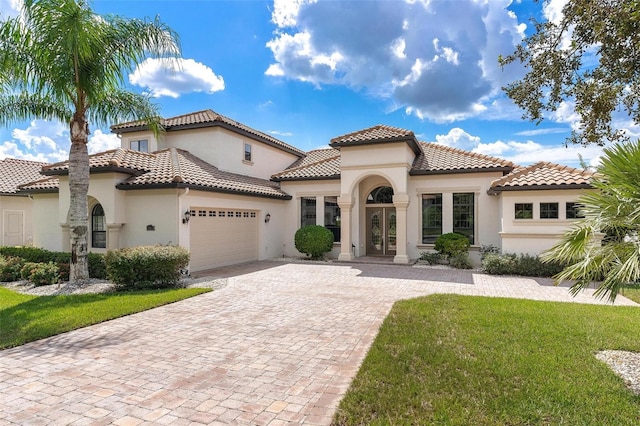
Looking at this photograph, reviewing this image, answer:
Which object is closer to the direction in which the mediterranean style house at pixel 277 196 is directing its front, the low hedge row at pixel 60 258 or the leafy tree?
the leafy tree

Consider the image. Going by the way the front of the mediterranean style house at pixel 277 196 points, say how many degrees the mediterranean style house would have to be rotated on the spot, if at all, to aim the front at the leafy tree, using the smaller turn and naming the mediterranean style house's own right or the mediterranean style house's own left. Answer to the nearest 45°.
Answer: approximately 45° to the mediterranean style house's own left

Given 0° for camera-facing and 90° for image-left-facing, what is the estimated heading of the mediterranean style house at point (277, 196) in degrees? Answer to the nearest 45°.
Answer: approximately 0°

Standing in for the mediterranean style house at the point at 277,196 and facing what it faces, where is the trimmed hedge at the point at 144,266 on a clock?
The trimmed hedge is roughly at 1 o'clock from the mediterranean style house.

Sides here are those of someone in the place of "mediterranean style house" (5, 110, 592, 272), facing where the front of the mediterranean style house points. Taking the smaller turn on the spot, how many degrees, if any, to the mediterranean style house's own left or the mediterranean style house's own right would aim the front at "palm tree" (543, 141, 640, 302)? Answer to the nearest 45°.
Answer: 0° — it already faces it
